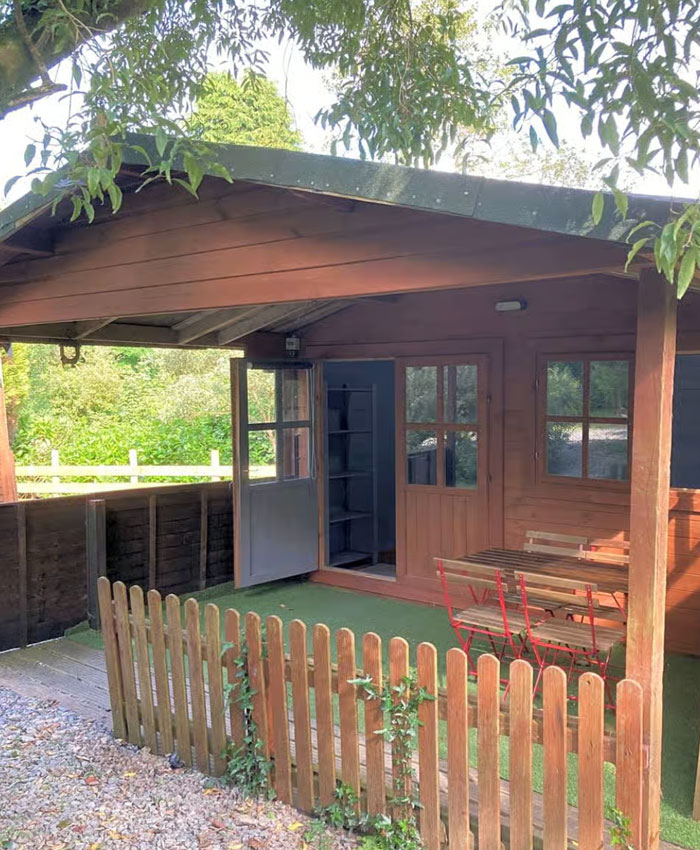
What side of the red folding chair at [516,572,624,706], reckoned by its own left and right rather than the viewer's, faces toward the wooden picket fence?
back

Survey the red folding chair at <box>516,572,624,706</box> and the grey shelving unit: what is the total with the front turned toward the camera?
1

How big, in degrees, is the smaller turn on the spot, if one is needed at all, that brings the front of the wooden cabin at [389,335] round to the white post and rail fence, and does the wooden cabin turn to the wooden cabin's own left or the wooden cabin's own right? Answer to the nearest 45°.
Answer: approximately 90° to the wooden cabin's own right

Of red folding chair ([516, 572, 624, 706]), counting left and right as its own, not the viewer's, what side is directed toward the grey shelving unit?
left

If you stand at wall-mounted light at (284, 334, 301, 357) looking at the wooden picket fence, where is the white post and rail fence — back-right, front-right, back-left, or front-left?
back-right

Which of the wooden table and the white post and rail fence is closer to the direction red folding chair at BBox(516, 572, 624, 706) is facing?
the wooden table

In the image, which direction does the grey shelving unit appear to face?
toward the camera

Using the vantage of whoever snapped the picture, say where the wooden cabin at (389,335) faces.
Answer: facing the viewer and to the left of the viewer

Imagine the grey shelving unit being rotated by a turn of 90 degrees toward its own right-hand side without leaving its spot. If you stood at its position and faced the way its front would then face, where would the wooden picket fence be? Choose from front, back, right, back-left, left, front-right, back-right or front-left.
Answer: left

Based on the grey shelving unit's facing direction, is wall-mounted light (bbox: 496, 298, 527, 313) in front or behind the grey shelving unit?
in front
